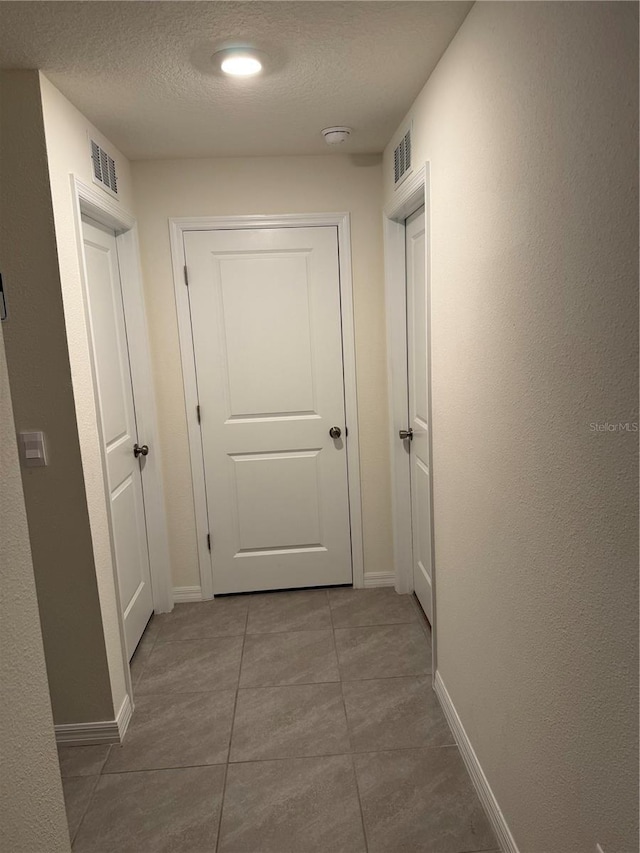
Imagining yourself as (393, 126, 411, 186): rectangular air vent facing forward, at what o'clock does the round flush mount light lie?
The round flush mount light is roughly at 10 o'clock from the rectangular air vent.

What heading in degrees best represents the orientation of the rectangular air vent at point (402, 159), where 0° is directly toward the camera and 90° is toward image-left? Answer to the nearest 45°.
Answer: approximately 90°

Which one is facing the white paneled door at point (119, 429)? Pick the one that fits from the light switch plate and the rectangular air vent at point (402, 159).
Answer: the rectangular air vent

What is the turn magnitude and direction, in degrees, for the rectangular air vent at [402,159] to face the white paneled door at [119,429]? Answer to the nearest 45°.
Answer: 0° — it already faces it

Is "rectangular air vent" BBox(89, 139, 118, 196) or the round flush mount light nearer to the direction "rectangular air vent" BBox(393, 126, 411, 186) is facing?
the rectangular air vent

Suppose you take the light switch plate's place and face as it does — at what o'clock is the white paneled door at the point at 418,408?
The white paneled door is roughly at 9 o'clock from the light switch plate.

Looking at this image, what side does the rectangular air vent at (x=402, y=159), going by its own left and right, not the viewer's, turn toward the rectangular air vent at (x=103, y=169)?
front

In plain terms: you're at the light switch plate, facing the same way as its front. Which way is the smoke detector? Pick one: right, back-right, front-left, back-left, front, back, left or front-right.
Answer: left
